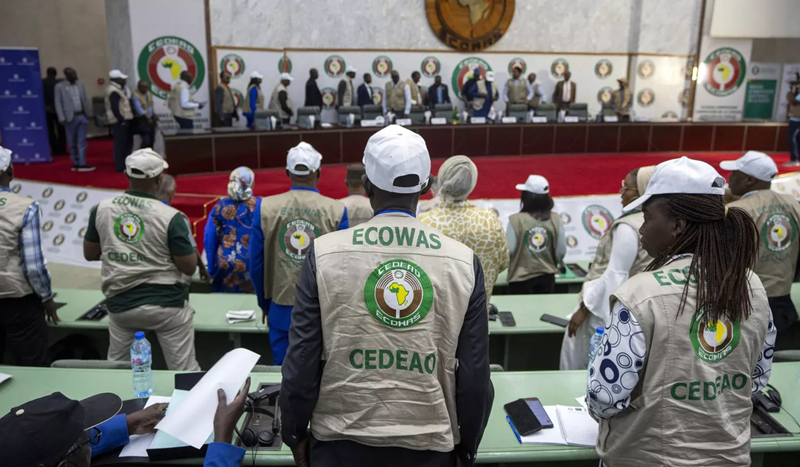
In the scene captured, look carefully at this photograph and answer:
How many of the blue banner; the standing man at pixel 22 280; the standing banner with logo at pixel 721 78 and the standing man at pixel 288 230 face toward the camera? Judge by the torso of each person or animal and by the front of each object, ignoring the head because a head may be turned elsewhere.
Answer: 2

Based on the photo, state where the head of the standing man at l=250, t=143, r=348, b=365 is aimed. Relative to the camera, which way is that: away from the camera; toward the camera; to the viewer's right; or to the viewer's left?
away from the camera

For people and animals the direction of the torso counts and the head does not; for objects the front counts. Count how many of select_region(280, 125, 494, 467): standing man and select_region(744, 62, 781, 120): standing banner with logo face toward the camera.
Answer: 1

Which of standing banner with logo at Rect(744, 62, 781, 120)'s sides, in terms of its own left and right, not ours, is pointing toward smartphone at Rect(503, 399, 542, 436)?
front

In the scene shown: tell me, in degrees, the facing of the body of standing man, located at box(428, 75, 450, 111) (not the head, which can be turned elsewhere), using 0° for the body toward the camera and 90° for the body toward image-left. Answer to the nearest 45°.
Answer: approximately 0°

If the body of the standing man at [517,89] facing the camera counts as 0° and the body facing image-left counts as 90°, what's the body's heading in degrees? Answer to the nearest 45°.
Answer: approximately 0°

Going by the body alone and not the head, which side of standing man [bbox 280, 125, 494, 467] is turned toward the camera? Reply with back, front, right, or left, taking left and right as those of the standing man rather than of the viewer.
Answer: back

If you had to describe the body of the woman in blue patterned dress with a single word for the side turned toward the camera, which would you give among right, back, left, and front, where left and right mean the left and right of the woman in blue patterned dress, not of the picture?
back

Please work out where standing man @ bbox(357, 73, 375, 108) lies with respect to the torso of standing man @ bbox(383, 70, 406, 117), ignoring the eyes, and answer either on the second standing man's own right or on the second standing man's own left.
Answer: on the second standing man's own right

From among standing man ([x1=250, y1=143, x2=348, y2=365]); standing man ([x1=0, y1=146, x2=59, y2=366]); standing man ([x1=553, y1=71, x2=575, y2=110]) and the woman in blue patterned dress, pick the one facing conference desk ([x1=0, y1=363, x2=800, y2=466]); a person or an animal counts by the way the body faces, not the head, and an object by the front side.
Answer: standing man ([x1=553, y1=71, x2=575, y2=110])

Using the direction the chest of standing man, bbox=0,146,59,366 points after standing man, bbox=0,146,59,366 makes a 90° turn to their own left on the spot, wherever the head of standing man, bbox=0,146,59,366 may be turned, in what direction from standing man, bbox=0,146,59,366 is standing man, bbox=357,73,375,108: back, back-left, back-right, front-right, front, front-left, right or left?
back-right

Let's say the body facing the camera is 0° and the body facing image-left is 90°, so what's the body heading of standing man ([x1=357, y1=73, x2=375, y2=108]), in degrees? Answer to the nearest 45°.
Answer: approximately 315°
